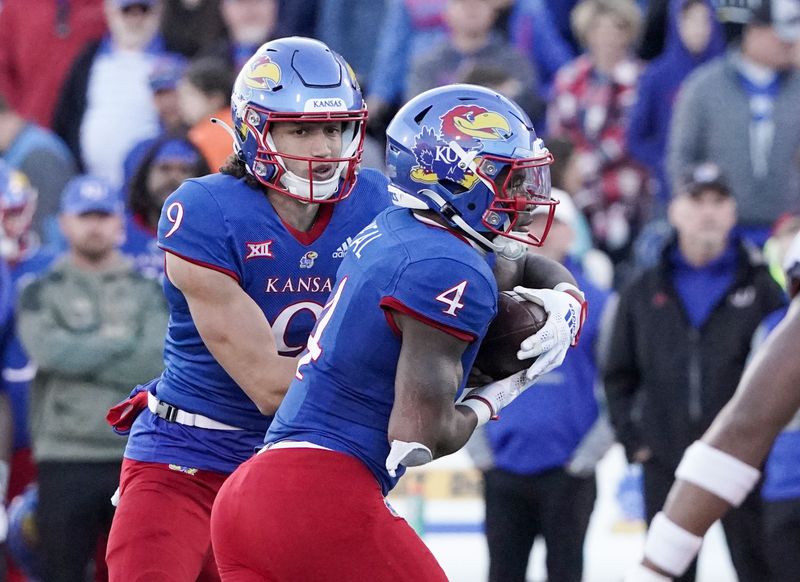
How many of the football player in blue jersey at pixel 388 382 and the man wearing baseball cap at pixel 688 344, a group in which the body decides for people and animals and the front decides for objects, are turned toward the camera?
1

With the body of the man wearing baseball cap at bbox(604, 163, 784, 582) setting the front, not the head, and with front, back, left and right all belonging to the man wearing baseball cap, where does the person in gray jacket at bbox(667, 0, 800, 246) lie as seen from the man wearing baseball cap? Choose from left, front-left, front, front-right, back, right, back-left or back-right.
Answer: back

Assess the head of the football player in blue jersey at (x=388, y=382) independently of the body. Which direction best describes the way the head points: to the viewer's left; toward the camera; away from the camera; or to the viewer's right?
to the viewer's right

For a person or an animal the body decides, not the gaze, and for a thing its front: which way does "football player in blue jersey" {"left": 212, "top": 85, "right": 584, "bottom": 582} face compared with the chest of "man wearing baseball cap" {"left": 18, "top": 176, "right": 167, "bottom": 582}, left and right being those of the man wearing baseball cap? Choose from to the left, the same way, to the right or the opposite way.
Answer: to the left

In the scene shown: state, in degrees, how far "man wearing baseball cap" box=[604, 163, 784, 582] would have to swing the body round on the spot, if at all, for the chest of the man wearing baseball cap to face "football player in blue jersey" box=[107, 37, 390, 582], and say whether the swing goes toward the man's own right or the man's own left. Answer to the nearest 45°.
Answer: approximately 45° to the man's own right

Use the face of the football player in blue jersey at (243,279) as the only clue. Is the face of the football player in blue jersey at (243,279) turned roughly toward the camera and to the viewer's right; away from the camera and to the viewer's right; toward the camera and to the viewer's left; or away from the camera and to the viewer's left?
toward the camera and to the viewer's right

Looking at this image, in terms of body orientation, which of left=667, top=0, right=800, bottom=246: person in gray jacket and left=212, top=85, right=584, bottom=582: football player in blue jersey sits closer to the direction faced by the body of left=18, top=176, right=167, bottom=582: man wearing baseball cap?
the football player in blue jersey

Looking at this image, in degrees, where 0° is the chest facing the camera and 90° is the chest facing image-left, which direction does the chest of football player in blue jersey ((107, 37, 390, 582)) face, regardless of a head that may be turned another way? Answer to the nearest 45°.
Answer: approximately 315°

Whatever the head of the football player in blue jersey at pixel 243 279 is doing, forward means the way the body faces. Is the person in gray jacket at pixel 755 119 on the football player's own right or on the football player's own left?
on the football player's own left

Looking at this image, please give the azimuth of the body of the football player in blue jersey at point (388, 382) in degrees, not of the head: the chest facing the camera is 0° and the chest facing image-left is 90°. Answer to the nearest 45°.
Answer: approximately 270°
